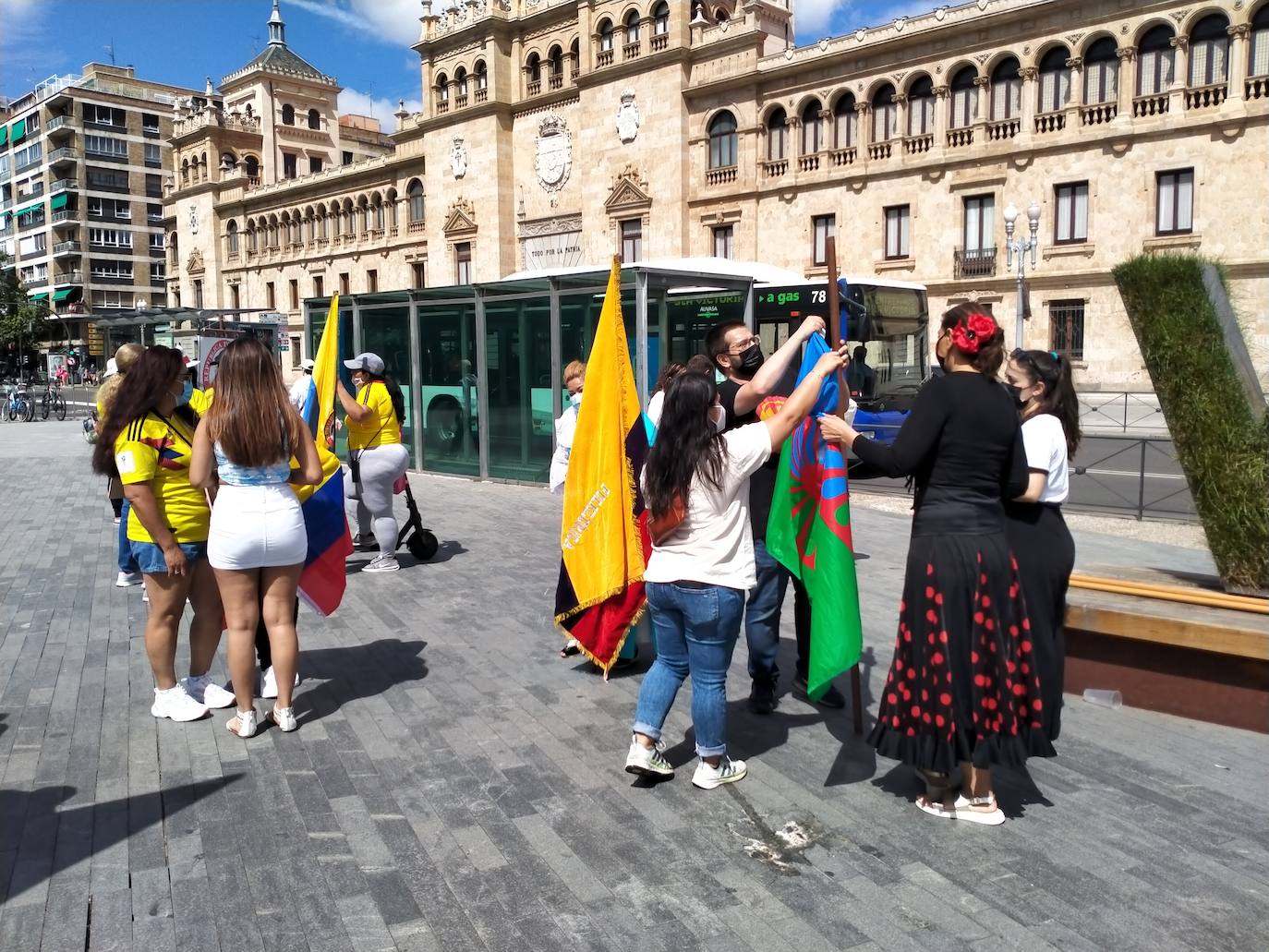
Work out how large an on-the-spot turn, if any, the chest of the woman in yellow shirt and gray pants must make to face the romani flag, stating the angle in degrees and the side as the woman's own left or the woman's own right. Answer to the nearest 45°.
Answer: approximately 90° to the woman's own left

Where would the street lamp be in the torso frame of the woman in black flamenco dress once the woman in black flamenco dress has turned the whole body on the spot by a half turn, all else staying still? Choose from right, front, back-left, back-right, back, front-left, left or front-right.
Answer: back-left

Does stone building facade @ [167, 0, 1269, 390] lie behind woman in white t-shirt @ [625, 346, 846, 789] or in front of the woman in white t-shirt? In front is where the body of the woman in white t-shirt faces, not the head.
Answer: in front

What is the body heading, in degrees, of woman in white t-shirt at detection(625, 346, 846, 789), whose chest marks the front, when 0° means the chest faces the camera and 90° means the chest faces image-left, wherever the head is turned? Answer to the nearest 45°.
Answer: approximately 225°

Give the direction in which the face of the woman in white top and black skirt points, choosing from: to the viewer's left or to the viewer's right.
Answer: to the viewer's left

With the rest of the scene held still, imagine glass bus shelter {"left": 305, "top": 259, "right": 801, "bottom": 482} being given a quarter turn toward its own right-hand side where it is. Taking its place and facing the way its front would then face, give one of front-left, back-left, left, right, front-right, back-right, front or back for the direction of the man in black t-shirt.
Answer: front-right

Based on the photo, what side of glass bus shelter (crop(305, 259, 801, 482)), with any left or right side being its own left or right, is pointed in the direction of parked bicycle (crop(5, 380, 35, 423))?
left

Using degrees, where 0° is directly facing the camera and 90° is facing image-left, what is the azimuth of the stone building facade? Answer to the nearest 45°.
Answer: approximately 45°

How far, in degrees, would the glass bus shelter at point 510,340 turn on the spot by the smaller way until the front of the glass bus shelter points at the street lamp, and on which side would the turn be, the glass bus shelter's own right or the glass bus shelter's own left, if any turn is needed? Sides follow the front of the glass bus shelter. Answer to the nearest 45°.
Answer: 0° — it already faces it

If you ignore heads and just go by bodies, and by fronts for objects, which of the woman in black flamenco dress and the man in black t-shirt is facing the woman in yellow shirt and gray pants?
the woman in black flamenco dress

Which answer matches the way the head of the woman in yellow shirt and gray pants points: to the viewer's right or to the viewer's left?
to the viewer's left

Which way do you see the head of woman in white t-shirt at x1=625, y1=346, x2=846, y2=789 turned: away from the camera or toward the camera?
away from the camera

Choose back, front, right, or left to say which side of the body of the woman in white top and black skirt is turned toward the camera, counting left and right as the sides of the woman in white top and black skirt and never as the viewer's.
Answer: left

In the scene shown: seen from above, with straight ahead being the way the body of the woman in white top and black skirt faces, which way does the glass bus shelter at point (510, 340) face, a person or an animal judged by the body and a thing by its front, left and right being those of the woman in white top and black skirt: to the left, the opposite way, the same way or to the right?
to the right

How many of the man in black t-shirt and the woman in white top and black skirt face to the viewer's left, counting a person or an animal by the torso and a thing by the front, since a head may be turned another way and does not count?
1

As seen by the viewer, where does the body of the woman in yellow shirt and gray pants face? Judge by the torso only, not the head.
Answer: to the viewer's left

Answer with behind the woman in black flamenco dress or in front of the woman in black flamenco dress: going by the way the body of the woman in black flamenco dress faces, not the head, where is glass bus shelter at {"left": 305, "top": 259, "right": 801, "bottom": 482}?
in front
